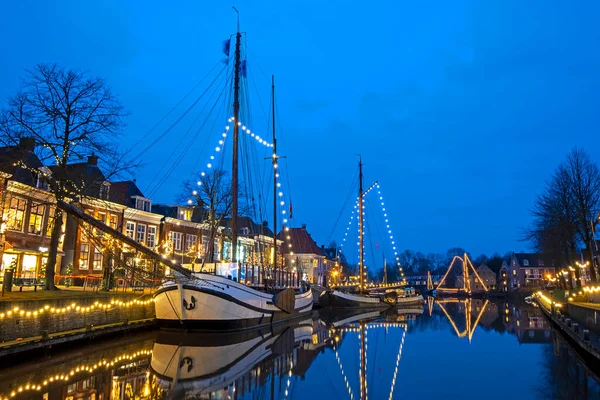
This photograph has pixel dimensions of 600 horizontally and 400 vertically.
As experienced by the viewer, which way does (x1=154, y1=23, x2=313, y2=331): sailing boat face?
facing the viewer and to the left of the viewer

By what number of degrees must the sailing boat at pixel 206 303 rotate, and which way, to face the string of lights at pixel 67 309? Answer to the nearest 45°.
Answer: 0° — it already faces it
